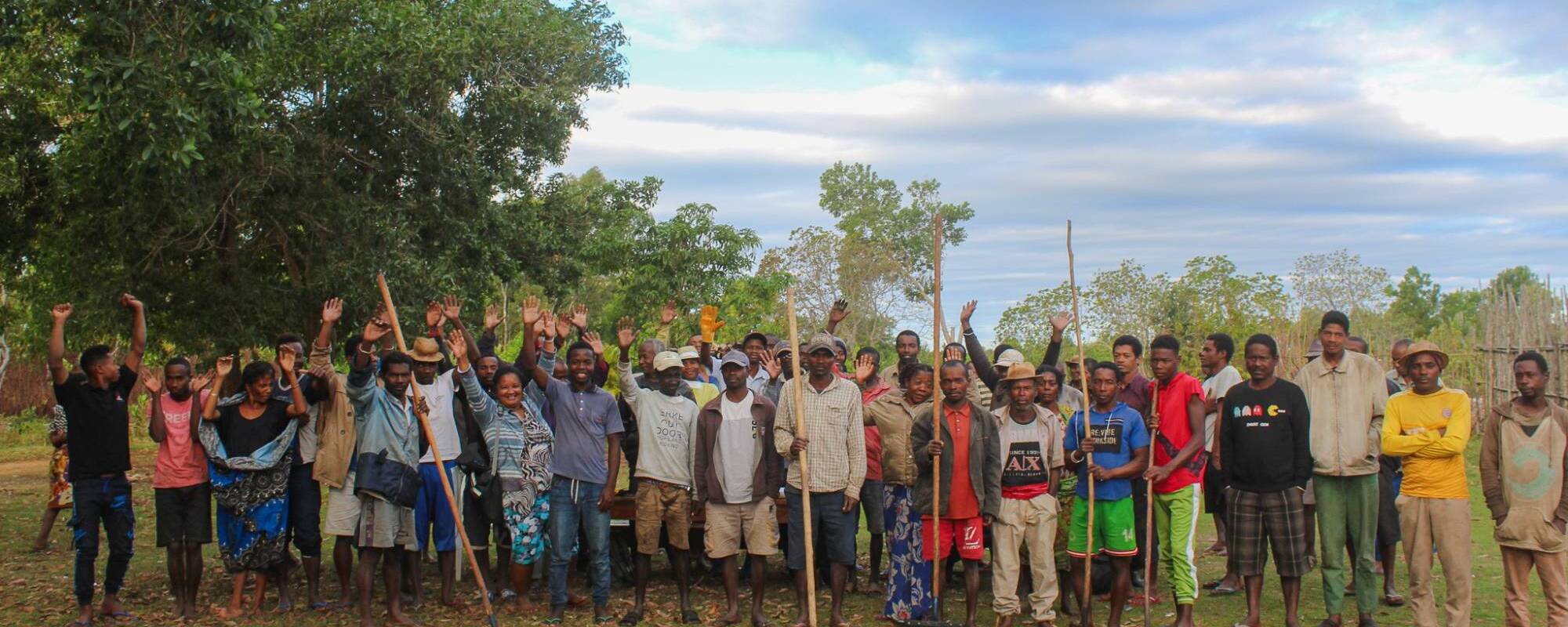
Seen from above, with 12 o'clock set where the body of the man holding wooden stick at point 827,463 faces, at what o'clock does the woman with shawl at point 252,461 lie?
The woman with shawl is roughly at 3 o'clock from the man holding wooden stick.

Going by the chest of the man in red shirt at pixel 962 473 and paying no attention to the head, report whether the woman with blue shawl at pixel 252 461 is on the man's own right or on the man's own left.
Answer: on the man's own right

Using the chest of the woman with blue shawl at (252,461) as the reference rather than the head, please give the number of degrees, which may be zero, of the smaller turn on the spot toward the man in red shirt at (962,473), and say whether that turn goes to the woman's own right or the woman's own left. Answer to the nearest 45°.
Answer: approximately 45° to the woman's own left

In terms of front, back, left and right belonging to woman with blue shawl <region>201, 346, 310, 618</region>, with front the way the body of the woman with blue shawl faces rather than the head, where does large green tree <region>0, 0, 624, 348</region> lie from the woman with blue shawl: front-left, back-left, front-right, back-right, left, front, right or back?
back

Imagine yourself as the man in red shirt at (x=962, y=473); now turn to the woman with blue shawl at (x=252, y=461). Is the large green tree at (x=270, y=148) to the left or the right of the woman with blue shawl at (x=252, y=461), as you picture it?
right

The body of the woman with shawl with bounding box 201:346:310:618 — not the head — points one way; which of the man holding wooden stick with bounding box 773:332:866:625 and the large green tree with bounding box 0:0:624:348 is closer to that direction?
the man holding wooden stick

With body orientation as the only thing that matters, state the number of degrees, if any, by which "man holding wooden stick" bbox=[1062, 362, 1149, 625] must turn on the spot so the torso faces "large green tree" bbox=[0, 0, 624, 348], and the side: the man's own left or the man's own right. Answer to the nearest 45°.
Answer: approximately 90° to the man's own right

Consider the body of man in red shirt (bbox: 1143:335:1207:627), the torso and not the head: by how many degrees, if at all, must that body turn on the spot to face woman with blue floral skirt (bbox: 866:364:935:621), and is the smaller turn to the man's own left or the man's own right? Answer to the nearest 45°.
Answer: approximately 45° to the man's own right
